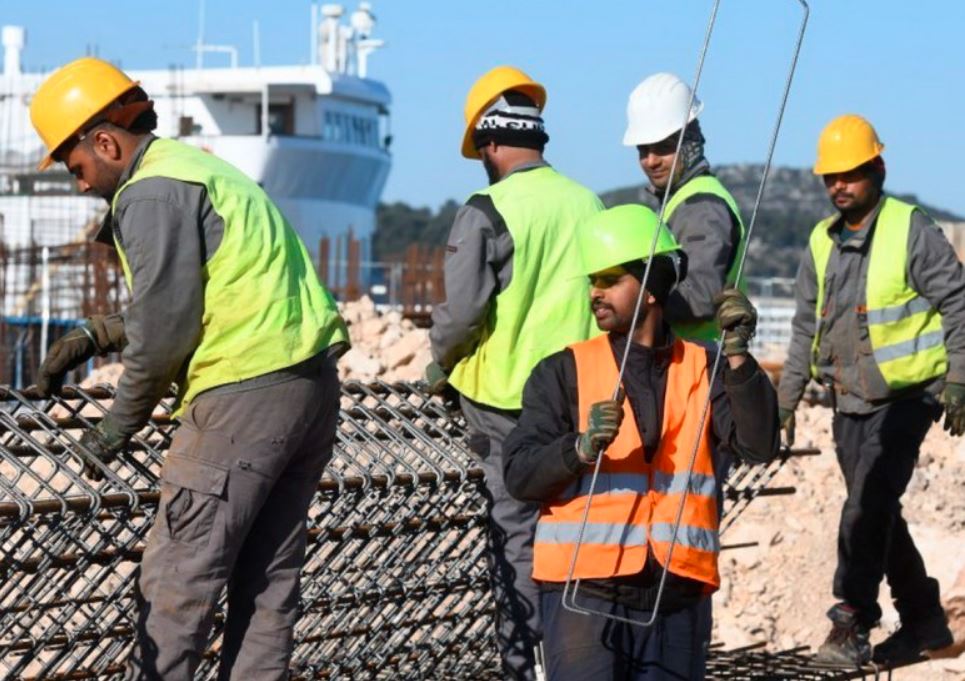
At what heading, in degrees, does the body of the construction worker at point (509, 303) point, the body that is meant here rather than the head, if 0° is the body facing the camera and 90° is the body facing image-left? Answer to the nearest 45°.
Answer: approximately 135°

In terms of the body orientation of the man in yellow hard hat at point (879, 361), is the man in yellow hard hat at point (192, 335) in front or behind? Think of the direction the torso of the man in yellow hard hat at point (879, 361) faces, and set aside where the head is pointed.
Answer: in front

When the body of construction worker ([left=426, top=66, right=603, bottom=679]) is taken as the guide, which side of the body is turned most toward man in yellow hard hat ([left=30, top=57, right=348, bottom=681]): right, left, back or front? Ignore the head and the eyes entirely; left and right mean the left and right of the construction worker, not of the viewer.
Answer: left

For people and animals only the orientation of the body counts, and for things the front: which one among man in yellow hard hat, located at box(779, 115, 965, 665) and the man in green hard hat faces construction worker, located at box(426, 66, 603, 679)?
the man in yellow hard hat

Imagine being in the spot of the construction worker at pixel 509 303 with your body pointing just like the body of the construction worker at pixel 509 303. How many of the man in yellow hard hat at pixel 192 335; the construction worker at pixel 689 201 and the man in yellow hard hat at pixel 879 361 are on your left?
1

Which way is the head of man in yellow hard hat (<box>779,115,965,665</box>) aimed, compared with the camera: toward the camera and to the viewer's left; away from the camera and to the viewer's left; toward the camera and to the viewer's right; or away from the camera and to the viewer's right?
toward the camera and to the viewer's left

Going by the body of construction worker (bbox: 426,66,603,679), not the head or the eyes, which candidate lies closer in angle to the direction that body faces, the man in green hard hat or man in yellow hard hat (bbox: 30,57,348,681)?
the man in yellow hard hat
